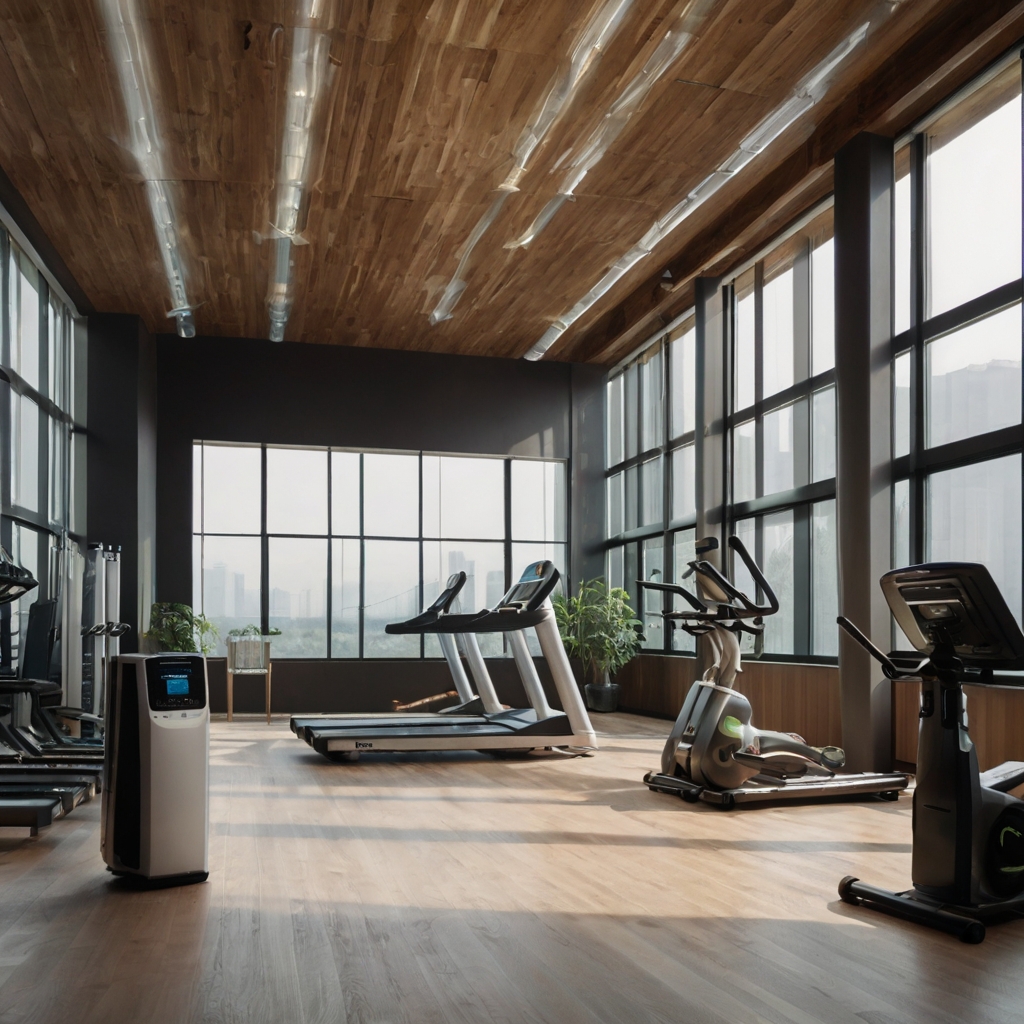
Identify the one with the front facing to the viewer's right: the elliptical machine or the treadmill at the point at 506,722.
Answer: the treadmill

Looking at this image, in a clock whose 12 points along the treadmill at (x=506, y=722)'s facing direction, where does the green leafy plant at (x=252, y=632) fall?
The green leafy plant is roughly at 8 o'clock from the treadmill.

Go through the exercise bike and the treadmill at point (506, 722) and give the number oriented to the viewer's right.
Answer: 1

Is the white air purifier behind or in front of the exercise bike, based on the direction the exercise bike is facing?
in front

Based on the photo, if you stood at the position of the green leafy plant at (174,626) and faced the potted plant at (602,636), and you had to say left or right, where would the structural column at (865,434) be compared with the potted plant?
right

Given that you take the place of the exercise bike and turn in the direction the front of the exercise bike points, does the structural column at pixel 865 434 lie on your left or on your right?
on your right

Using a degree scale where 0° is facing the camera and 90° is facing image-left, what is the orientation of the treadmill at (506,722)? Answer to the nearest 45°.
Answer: approximately 270°

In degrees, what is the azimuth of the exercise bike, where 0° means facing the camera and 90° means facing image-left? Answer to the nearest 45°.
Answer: approximately 45°

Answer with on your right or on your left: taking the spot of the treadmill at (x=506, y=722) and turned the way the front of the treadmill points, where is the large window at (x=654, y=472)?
on your left

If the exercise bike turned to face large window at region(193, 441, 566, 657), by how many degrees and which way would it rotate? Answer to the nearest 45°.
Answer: approximately 90° to its right
